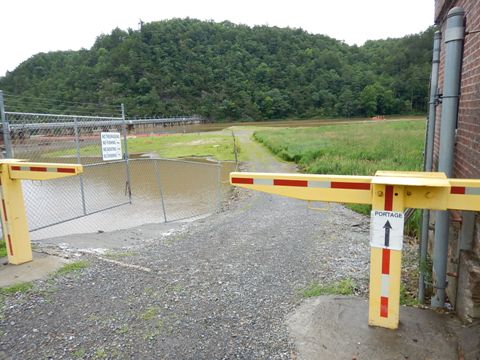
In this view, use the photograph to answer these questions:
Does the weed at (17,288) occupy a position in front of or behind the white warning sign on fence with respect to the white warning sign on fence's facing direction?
in front

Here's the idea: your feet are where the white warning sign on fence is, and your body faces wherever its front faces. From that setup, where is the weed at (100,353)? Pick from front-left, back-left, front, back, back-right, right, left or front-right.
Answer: front

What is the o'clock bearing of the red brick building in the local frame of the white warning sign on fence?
The red brick building is roughly at 11 o'clock from the white warning sign on fence.

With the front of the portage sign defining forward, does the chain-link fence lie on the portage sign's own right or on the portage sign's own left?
on the portage sign's own right

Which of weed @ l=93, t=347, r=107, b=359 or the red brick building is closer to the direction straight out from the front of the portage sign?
the weed

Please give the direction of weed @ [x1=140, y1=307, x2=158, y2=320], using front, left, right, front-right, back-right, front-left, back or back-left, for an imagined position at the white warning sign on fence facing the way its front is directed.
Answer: front

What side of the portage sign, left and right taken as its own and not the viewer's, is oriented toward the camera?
front

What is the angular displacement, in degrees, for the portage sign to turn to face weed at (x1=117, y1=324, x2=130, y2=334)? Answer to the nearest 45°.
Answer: approximately 90° to its right

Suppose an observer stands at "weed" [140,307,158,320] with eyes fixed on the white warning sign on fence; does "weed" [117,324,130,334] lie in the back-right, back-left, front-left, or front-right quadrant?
back-left

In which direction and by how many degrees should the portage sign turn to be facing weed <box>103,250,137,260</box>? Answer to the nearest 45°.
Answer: approximately 90° to its right

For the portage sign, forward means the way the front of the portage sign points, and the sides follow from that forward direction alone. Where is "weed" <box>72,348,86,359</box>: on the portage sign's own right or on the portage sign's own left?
on the portage sign's own right

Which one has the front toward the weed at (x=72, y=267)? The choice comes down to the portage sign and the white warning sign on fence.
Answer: the white warning sign on fence

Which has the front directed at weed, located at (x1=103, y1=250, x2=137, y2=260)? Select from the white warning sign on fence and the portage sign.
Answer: the white warning sign on fence

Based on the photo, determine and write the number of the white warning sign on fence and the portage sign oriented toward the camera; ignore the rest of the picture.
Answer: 2

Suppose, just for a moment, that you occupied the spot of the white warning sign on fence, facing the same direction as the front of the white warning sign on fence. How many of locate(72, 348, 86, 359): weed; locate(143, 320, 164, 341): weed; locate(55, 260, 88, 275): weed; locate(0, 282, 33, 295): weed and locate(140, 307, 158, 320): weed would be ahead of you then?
5

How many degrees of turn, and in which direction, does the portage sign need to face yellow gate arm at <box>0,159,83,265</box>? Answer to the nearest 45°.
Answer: approximately 90° to its right

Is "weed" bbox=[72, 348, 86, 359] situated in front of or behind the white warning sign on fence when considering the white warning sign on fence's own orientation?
in front

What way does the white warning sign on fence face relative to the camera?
toward the camera

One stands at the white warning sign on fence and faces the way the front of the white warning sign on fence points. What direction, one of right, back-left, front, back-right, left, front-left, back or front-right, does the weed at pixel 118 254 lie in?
front
